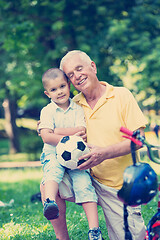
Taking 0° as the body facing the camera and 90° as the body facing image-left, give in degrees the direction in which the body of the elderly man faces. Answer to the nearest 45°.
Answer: approximately 45°

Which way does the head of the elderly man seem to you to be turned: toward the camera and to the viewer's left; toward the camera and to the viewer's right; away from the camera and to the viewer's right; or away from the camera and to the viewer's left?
toward the camera and to the viewer's left

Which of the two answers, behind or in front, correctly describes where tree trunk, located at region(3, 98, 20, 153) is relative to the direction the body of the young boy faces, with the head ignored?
behind

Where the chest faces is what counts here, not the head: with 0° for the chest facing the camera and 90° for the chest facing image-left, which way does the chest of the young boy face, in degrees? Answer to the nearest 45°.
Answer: approximately 0°

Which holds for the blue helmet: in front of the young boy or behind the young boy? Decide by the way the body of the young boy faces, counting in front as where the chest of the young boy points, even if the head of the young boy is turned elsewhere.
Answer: in front

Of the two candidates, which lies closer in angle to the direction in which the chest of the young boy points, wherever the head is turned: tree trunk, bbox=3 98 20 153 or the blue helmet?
the blue helmet

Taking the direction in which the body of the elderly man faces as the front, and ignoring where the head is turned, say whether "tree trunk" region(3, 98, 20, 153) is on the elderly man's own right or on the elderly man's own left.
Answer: on the elderly man's own right

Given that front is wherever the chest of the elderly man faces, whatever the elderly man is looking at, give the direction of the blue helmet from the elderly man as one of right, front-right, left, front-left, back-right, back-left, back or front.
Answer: front-left

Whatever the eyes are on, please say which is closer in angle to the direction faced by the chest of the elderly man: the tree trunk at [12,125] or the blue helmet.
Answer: the blue helmet
